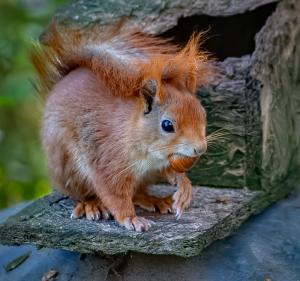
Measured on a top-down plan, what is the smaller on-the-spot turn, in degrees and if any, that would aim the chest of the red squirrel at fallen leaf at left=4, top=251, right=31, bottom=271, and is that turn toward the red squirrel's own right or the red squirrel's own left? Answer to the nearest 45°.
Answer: approximately 135° to the red squirrel's own right

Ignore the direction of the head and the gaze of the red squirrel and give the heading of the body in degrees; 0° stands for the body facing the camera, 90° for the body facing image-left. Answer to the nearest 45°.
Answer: approximately 315°
